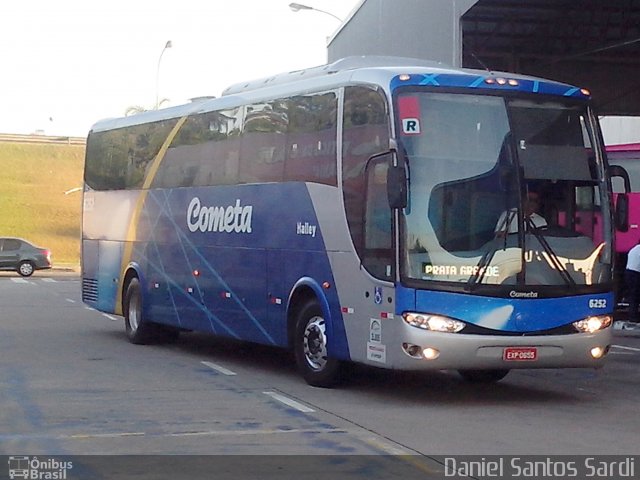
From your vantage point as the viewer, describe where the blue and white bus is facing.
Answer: facing the viewer and to the right of the viewer

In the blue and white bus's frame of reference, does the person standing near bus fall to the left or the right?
on its left
